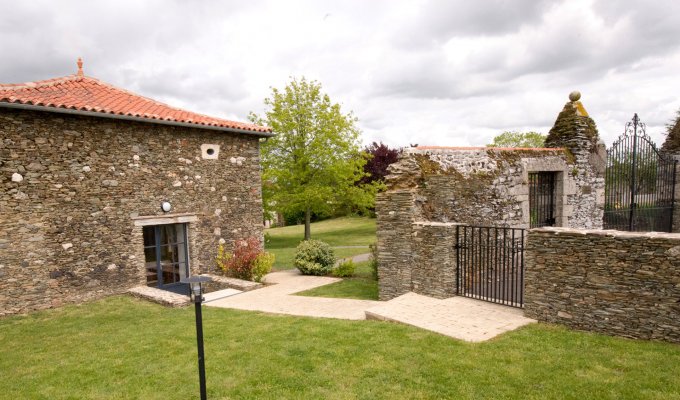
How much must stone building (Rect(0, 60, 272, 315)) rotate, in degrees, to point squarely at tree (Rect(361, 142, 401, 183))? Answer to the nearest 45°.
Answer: approximately 90° to its left

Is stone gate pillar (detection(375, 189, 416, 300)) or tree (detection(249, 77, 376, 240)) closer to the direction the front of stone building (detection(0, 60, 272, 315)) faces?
the stone gate pillar

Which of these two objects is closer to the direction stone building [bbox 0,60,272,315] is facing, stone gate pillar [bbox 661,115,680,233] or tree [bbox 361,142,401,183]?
the stone gate pillar

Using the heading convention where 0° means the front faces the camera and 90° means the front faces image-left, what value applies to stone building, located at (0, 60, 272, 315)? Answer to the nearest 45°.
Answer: approximately 315°

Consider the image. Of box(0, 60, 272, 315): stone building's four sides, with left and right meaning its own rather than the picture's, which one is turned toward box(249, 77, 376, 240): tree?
left

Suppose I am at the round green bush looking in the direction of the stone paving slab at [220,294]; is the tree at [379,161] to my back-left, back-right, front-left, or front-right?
back-right

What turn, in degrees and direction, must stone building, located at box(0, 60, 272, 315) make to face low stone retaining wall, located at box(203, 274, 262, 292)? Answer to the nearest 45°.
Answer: approximately 45° to its left
